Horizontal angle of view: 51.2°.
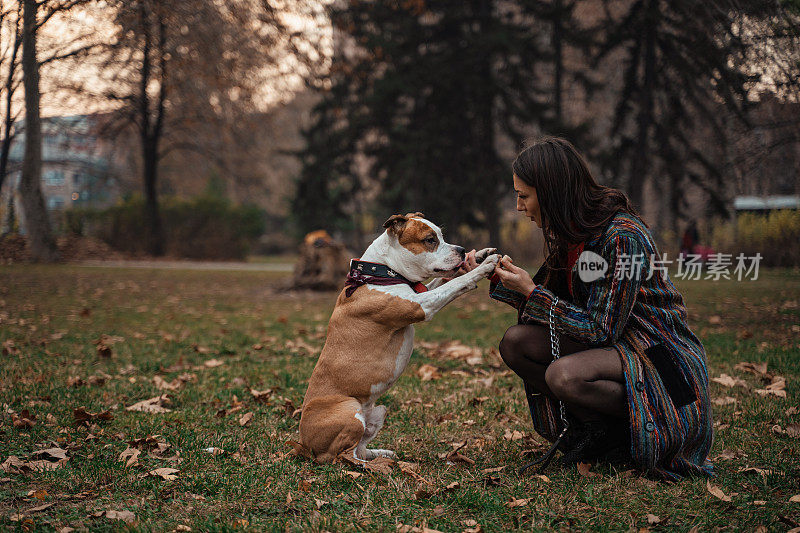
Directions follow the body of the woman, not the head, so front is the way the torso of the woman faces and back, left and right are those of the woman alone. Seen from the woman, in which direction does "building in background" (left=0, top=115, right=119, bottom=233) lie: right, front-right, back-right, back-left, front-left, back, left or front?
front-right

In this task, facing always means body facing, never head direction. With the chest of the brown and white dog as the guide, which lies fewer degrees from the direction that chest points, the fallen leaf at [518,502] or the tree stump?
the fallen leaf

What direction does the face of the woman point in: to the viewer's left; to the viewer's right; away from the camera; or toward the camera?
to the viewer's left

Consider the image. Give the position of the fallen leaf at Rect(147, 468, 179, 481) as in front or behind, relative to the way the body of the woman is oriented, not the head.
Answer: in front

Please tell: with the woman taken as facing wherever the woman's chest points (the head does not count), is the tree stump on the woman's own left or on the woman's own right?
on the woman's own right

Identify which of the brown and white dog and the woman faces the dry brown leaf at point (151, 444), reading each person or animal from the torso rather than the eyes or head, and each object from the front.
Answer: the woman

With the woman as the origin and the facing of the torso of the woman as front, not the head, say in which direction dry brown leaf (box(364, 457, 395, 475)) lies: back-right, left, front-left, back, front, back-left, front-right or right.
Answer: front

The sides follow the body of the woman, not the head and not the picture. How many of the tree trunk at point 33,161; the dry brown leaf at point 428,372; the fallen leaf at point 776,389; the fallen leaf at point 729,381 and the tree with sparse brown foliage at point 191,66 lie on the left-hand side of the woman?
0

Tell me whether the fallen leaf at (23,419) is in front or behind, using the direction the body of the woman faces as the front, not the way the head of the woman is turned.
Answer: in front

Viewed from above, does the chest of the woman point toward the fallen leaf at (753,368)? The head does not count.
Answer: no

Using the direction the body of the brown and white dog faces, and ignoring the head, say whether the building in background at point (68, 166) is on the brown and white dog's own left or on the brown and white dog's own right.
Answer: on the brown and white dog's own left

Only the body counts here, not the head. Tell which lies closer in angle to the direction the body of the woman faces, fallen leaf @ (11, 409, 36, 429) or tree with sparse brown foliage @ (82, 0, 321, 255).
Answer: the fallen leaf

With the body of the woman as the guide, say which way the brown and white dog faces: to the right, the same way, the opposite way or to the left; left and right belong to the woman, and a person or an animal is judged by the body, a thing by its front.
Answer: the opposite way

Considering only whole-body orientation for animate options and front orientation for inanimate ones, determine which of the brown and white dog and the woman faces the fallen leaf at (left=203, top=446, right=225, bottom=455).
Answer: the woman

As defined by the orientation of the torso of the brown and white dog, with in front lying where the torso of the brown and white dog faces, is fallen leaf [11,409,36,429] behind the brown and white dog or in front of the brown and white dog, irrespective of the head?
behind

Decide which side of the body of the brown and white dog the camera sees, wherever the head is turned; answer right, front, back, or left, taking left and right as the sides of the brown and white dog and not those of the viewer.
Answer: right

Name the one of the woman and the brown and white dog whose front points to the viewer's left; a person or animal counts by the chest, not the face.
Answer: the woman

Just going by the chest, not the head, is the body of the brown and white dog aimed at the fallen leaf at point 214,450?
no

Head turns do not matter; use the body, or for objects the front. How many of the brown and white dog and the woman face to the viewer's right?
1

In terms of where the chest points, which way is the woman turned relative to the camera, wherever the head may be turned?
to the viewer's left

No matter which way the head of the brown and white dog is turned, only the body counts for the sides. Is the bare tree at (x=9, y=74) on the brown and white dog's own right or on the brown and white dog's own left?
on the brown and white dog's own left
